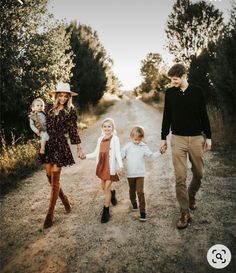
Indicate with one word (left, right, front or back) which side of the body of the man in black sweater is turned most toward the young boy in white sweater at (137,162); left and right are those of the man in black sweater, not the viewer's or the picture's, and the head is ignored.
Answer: right

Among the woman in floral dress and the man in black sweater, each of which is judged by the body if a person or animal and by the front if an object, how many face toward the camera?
2

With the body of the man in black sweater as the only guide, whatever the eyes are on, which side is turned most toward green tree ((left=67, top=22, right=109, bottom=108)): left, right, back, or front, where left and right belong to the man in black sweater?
back

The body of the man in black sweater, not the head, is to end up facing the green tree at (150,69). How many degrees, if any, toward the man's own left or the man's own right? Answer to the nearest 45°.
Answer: approximately 180°

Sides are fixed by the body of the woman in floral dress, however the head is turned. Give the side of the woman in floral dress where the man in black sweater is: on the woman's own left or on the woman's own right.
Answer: on the woman's own left

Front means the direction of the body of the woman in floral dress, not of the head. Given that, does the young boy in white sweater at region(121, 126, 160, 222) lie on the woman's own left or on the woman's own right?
on the woman's own left

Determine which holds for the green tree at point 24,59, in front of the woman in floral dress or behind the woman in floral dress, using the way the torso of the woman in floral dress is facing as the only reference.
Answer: behind

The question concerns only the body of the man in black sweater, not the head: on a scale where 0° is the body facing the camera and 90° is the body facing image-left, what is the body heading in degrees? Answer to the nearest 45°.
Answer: approximately 0°

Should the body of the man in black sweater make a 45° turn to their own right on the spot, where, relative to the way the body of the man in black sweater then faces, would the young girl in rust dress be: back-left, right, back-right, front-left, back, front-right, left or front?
front-right

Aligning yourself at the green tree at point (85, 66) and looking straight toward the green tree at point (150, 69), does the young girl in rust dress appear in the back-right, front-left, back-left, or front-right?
back-right

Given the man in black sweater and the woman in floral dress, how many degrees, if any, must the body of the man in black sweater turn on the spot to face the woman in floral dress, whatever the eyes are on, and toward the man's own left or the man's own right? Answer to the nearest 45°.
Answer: approximately 90° to the man's own right

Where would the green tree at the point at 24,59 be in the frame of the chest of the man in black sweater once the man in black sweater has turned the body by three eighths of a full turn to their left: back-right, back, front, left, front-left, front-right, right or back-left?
left

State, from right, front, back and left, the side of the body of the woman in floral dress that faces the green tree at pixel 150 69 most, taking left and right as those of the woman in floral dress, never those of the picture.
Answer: back
